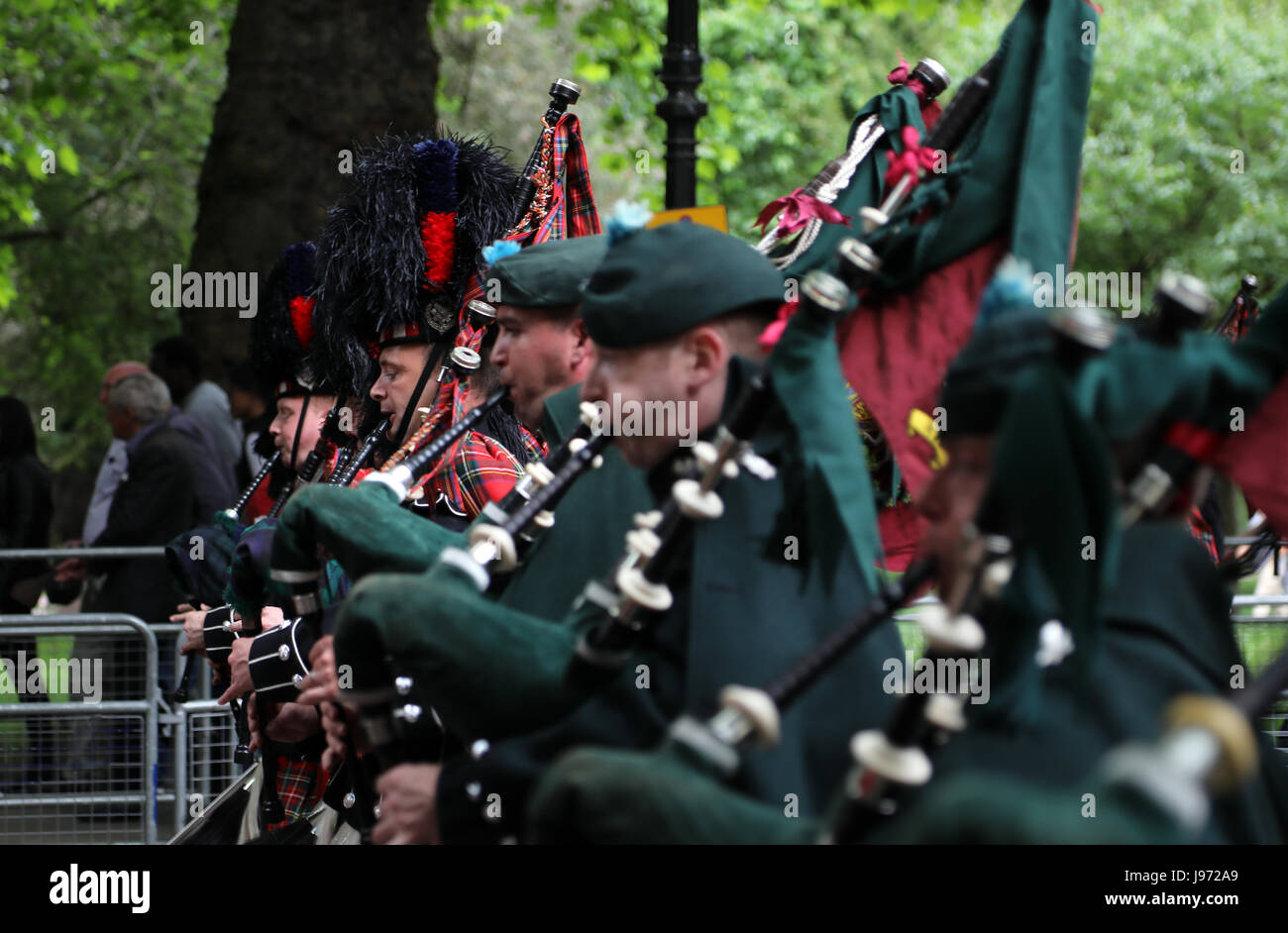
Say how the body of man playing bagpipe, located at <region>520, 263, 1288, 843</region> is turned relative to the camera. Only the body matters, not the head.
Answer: to the viewer's left

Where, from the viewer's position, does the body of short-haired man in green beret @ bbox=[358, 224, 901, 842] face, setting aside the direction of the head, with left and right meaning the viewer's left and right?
facing to the left of the viewer

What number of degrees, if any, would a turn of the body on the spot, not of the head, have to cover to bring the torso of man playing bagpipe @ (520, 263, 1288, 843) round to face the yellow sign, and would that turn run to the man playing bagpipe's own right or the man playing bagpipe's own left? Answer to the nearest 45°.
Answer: approximately 90° to the man playing bagpipe's own right

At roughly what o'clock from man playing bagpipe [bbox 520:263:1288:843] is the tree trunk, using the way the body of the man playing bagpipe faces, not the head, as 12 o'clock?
The tree trunk is roughly at 2 o'clock from the man playing bagpipe.

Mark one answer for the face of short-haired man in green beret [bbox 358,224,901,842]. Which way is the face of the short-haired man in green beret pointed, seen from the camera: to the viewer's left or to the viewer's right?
to the viewer's left

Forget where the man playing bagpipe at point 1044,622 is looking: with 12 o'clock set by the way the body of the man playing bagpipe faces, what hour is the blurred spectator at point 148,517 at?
The blurred spectator is roughly at 2 o'clock from the man playing bagpipe.

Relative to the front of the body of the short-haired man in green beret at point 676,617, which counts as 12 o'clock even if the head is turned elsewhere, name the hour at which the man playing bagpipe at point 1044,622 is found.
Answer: The man playing bagpipe is roughly at 8 o'clock from the short-haired man in green beret.
